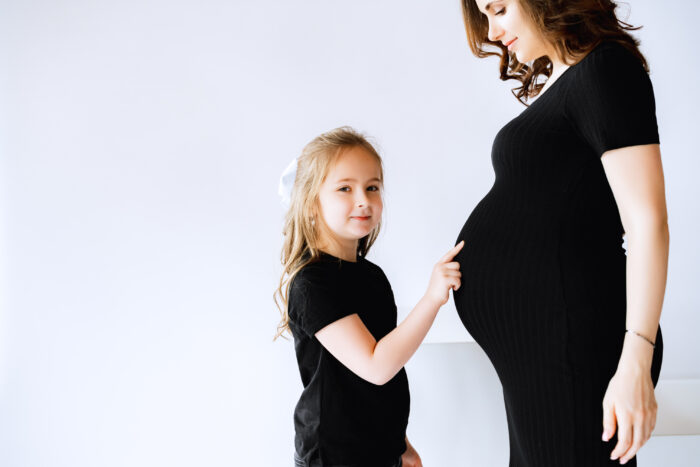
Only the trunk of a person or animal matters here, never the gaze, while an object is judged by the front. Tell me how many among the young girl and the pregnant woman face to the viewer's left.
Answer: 1

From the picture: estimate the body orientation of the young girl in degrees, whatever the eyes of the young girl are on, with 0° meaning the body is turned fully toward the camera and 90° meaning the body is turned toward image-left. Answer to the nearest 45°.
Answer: approximately 315°

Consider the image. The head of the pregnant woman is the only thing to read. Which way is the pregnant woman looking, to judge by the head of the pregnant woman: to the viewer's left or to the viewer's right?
to the viewer's left

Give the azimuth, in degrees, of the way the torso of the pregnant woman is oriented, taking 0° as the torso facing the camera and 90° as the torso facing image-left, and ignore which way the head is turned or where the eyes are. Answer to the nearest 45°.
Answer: approximately 90°
